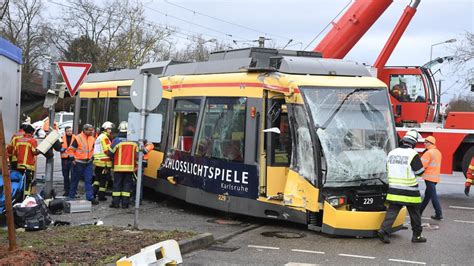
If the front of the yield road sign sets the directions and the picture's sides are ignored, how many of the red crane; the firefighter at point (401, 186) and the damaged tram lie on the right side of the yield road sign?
0

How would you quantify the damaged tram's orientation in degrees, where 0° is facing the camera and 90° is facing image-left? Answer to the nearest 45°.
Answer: approximately 315°

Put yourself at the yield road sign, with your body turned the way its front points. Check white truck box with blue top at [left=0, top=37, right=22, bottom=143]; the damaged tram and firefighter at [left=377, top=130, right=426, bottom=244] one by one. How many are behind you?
0

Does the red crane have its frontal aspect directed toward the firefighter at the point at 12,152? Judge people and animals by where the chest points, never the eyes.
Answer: no

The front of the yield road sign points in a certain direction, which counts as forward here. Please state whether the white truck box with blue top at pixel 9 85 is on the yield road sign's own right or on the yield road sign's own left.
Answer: on the yield road sign's own right

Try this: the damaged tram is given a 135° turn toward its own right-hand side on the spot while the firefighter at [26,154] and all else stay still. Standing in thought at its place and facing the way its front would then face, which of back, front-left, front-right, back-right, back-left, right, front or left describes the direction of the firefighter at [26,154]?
front

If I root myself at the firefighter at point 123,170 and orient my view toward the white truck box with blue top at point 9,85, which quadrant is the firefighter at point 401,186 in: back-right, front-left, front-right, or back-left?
back-left

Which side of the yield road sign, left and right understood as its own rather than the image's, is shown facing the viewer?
front
